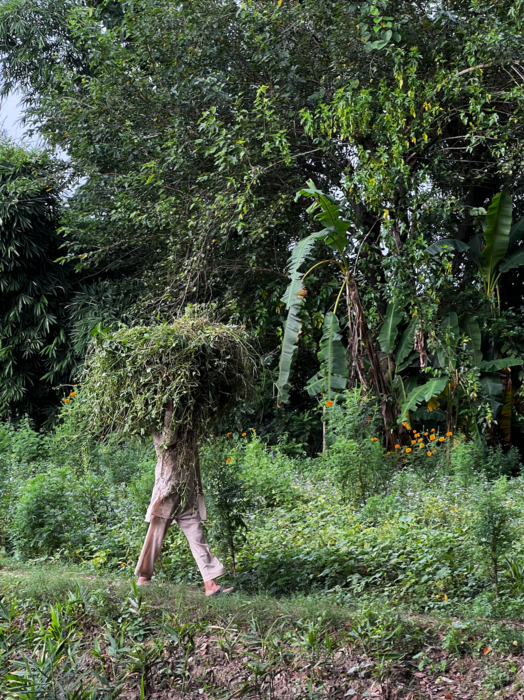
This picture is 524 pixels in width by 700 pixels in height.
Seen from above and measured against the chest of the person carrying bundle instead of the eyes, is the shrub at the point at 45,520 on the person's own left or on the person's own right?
on the person's own left

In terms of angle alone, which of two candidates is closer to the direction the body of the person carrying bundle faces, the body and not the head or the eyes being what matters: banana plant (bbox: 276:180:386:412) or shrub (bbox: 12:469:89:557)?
the banana plant

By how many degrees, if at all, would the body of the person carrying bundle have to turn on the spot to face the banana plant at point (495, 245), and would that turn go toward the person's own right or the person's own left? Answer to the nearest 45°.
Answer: approximately 45° to the person's own left

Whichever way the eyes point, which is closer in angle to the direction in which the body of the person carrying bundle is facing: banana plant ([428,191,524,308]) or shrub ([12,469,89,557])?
the banana plant

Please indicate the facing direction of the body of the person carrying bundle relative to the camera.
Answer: to the viewer's right

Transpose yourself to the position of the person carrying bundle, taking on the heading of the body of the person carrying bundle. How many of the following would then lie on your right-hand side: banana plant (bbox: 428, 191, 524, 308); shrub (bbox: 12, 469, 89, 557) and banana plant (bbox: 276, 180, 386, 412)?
0

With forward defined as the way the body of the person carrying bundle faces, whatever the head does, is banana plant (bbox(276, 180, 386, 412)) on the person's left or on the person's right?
on the person's left
